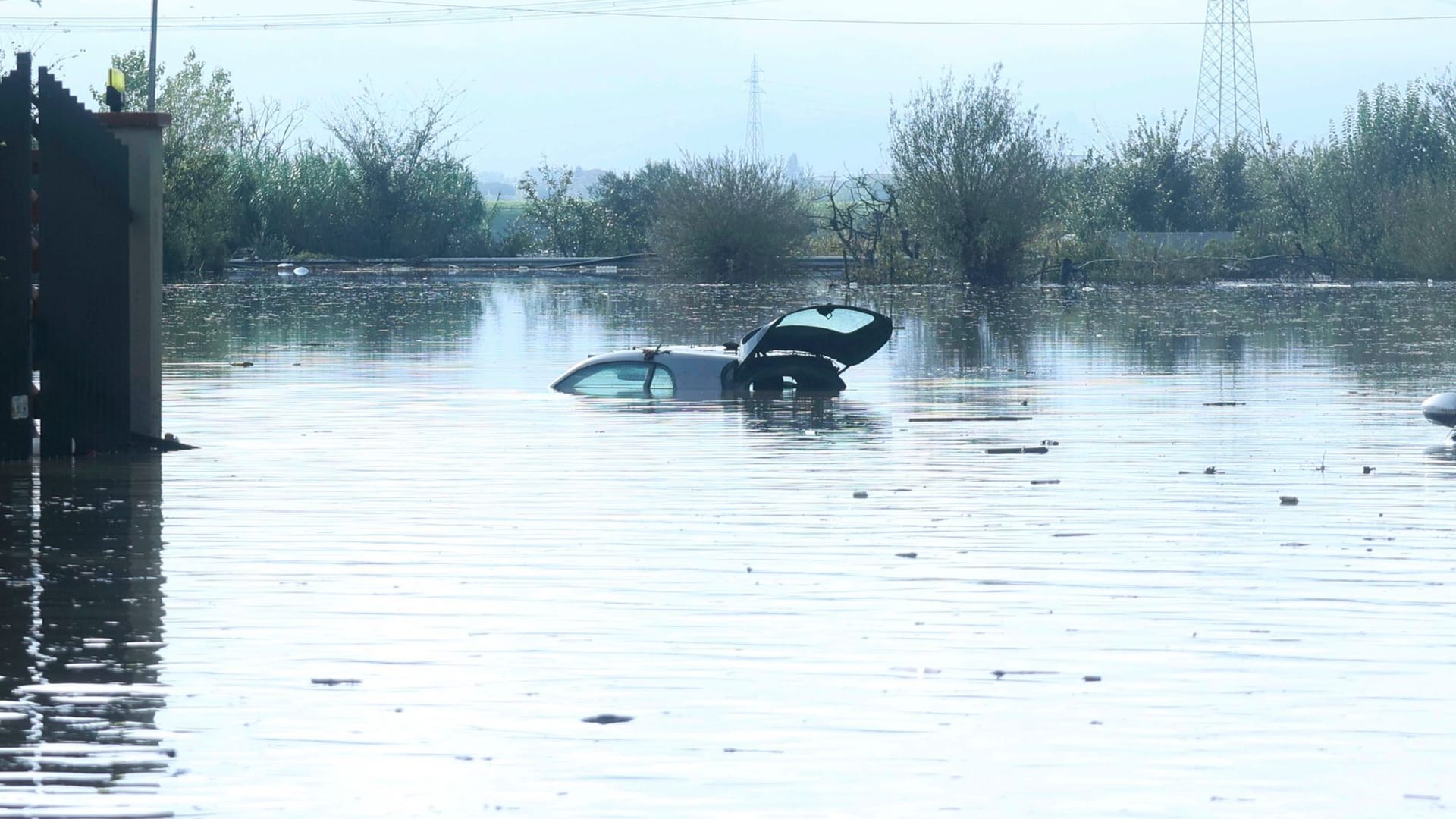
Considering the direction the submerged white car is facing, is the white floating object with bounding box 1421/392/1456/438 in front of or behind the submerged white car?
behind

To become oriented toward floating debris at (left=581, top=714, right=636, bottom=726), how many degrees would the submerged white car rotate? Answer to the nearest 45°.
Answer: approximately 135° to its left

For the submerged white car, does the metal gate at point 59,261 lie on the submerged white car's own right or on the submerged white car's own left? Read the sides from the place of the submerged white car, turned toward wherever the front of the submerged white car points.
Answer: on the submerged white car's own left

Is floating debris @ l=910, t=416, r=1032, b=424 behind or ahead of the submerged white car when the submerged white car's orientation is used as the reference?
behind

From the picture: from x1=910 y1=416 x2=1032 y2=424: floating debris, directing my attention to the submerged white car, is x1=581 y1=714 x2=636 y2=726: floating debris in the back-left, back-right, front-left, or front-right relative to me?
back-left

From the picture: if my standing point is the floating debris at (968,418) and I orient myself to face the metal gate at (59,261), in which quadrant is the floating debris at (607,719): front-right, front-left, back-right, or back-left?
front-left

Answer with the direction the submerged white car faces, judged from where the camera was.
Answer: facing away from the viewer and to the left of the viewer

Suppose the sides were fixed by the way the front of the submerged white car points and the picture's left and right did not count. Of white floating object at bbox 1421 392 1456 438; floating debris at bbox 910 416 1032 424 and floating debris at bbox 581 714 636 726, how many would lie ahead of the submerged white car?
0

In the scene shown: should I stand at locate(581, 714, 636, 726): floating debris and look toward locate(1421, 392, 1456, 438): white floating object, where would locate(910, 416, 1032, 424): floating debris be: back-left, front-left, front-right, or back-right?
front-left

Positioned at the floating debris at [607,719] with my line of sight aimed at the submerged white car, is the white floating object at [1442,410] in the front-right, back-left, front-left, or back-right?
front-right

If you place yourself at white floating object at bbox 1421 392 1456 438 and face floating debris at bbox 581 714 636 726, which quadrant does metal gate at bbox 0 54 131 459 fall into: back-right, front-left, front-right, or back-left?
front-right
